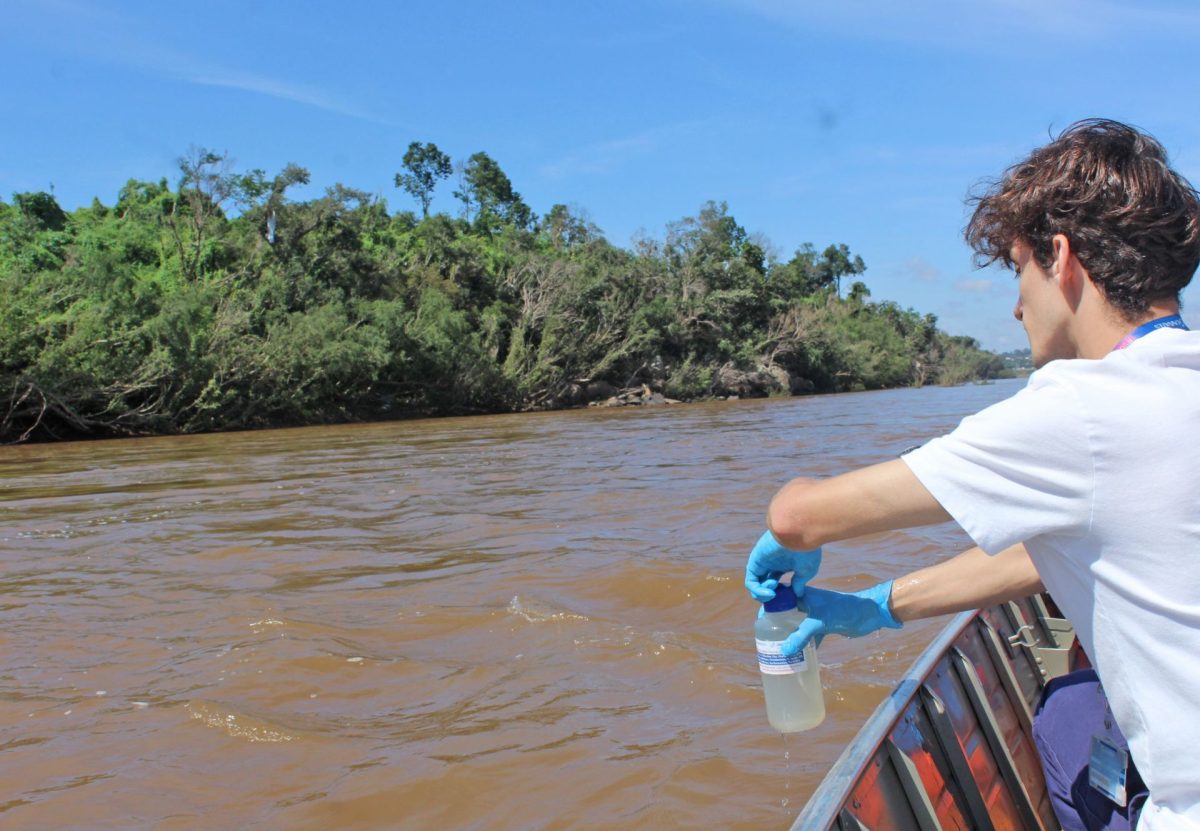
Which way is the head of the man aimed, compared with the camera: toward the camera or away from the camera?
away from the camera

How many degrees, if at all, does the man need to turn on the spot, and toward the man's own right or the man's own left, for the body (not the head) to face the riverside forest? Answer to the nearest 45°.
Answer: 0° — they already face it

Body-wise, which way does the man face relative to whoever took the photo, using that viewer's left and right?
facing away from the viewer and to the left of the viewer
